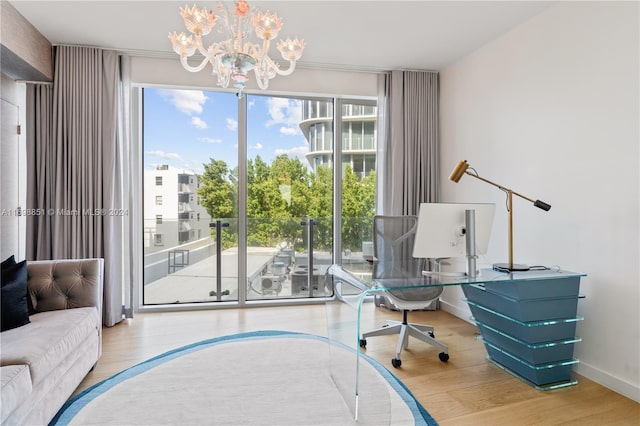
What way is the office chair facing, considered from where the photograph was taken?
facing the viewer and to the right of the viewer

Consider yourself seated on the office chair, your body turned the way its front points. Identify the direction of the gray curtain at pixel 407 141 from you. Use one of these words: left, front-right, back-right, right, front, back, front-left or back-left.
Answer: back-left

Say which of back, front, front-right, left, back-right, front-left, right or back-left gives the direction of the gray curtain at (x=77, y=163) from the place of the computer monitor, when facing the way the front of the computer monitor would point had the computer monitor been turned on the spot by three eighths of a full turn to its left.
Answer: front-right

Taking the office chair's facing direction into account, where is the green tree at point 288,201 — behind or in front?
behind

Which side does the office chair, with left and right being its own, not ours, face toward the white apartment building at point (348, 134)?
back

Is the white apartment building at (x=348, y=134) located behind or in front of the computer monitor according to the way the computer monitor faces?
in front

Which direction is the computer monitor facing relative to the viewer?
away from the camera

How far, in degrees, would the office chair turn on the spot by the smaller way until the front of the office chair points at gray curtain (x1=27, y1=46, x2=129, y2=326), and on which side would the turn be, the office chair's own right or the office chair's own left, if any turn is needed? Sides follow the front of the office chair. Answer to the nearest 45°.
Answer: approximately 135° to the office chair's own right

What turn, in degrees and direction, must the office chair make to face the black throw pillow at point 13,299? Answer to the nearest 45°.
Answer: approximately 90° to its right

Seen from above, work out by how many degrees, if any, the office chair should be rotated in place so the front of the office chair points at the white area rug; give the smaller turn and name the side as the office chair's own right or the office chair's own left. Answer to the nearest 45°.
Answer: approximately 90° to the office chair's own right
